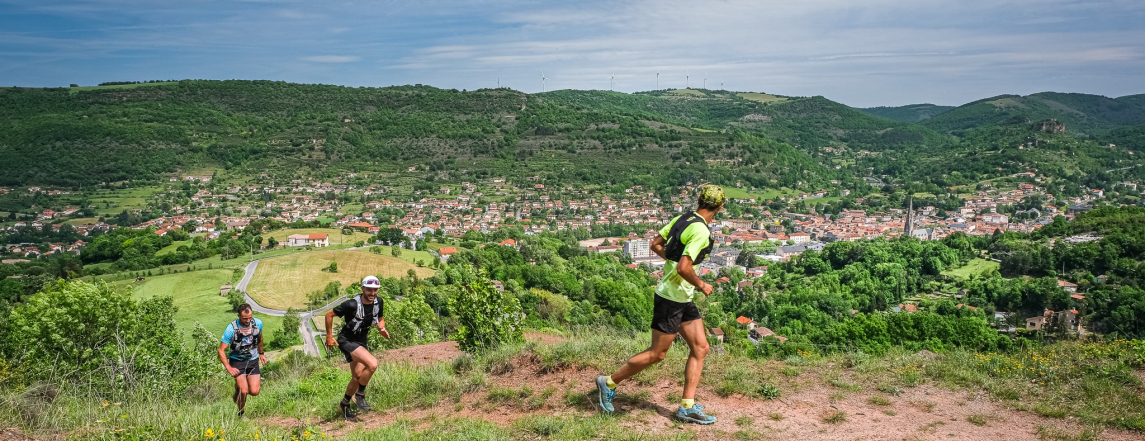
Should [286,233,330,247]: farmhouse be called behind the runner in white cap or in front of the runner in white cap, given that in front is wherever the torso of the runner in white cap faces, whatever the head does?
behind

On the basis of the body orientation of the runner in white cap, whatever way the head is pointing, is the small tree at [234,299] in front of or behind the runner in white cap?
behind

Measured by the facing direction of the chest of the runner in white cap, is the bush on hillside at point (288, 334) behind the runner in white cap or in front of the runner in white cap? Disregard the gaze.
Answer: behind

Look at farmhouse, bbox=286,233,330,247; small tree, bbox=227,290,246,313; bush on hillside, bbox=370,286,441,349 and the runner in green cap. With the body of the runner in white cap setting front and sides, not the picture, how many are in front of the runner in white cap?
1

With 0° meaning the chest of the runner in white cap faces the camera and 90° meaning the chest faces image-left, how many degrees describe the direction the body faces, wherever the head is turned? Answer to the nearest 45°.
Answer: approximately 315°

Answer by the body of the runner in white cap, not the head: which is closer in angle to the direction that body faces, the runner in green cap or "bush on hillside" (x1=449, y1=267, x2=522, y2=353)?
the runner in green cap

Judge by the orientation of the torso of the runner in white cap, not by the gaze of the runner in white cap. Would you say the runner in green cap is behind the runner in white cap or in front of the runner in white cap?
in front
